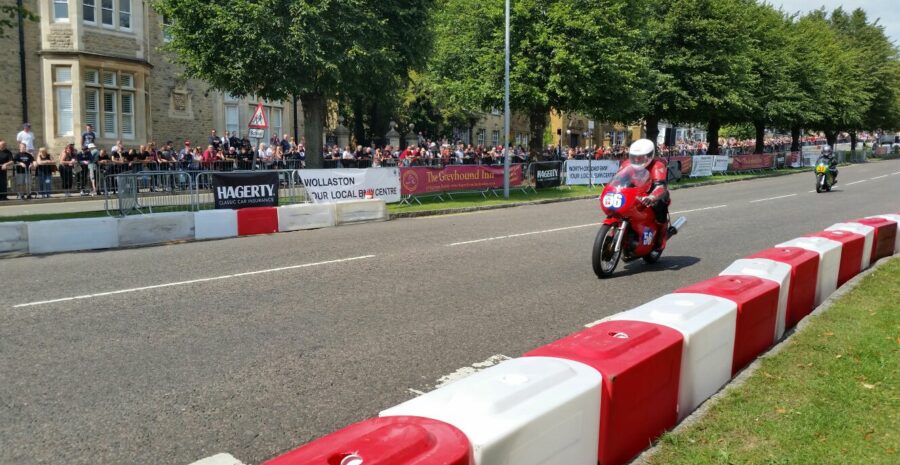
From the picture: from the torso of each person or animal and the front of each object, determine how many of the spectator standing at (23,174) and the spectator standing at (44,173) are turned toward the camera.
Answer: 2

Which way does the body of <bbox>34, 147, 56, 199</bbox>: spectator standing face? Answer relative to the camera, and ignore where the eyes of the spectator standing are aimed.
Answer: toward the camera

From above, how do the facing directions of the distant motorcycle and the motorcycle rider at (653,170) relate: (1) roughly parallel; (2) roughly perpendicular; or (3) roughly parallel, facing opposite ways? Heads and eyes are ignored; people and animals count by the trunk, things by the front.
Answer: roughly parallel

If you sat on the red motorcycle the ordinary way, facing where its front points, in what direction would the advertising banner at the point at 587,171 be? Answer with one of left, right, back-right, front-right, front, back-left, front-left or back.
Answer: back-right

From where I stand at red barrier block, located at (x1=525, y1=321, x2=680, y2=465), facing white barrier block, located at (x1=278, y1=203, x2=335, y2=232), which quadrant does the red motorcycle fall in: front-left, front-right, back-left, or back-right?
front-right

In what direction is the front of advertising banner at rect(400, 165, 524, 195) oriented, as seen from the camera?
facing the viewer and to the right of the viewer

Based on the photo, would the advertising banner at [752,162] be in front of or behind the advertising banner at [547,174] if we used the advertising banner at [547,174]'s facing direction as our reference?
behind

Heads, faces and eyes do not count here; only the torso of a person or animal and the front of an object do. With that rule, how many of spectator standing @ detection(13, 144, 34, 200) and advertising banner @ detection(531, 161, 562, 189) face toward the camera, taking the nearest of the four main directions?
2

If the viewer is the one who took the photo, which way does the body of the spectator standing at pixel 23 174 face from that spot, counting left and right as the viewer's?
facing the viewer

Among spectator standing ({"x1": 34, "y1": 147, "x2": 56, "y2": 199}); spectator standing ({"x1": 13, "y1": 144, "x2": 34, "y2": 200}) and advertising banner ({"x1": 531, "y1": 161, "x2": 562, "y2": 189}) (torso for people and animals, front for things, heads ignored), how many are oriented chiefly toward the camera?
3

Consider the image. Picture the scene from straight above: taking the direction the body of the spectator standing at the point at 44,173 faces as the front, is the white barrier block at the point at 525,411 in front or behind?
in front

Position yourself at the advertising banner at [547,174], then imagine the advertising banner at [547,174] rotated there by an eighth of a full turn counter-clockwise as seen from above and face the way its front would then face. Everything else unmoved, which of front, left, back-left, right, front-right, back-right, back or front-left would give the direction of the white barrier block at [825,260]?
front-right

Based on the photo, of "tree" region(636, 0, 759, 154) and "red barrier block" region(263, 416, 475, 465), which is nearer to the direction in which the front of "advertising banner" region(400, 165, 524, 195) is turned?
the red barrier block

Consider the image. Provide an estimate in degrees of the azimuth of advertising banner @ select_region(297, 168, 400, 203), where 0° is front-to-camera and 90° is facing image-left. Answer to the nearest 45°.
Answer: approximately 315°

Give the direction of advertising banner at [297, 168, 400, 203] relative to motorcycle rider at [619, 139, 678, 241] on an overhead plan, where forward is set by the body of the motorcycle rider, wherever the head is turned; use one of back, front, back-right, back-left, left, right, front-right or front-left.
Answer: right

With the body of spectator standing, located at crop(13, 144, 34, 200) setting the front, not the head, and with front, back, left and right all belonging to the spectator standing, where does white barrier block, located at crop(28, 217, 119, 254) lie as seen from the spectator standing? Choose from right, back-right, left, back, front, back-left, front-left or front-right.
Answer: front
